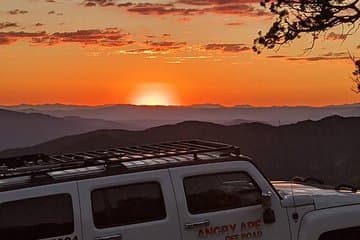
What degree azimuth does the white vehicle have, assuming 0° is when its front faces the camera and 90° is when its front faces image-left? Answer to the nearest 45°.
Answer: approximately 270°

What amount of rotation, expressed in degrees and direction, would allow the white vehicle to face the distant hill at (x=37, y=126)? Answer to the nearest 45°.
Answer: approximately 90° to its left
